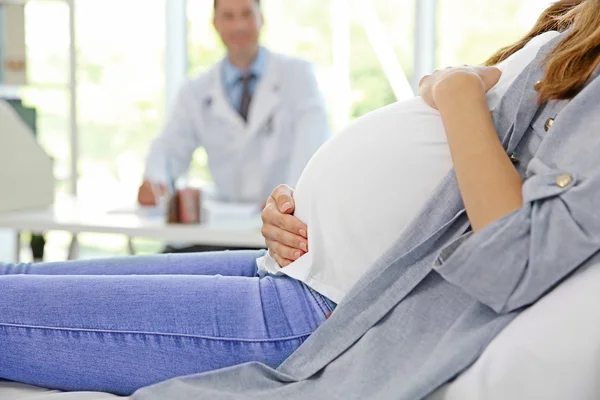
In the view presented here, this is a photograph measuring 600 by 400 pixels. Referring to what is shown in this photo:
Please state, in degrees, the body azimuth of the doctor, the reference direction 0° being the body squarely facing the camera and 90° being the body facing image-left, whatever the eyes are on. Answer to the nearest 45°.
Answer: approximately 0°

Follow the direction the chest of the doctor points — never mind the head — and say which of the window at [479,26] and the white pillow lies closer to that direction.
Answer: the white pillow

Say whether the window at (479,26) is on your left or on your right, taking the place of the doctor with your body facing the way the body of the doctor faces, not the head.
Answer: on your left

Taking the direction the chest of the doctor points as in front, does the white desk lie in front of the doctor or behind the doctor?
in front

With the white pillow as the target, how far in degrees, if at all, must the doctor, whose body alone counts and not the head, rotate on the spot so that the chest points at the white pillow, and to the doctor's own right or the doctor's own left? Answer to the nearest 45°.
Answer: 0° — they already face it

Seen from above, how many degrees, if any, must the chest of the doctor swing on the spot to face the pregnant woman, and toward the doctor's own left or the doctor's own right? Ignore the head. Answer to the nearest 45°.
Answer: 0° — they already face them
